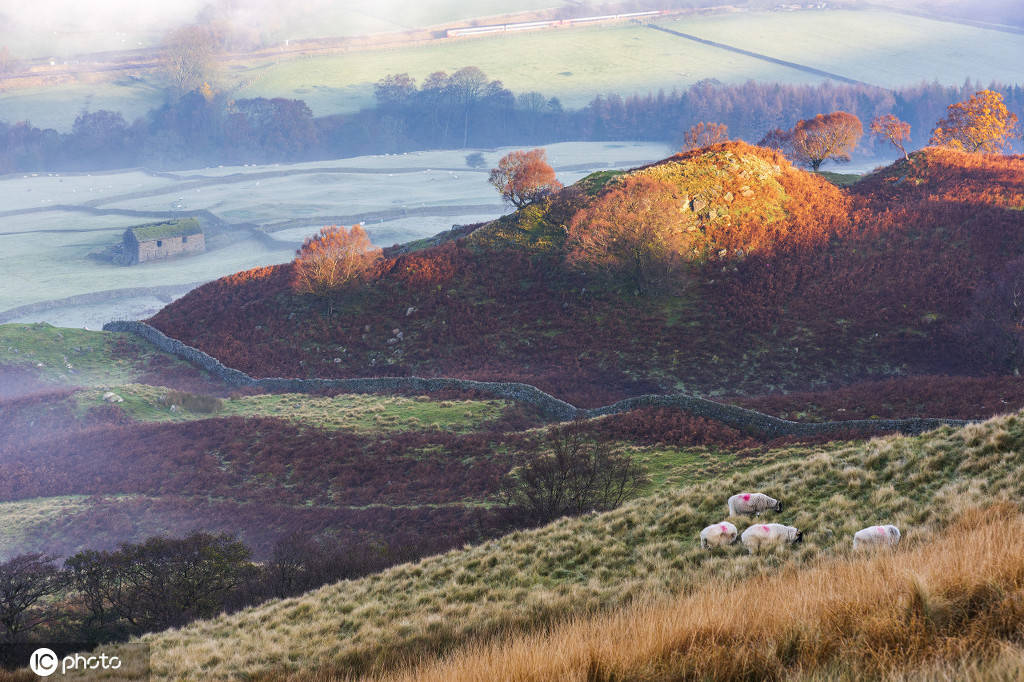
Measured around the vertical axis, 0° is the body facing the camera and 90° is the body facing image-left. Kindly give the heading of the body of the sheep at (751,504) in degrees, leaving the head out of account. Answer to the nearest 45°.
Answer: approximately 270°

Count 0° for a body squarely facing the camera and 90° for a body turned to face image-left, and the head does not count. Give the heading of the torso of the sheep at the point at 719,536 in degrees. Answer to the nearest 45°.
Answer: approximately 90°

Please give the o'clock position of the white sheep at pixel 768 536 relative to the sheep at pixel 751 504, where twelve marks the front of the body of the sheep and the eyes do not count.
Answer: The white sheep is roughly at 3 o'clock from the sheep.

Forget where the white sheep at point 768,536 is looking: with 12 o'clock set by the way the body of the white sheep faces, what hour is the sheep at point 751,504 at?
The sheep is roughly at 9 o'clock from the white sheep.

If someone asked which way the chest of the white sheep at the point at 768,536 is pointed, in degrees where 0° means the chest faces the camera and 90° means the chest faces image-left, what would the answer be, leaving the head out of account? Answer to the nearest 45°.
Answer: approximately 270°

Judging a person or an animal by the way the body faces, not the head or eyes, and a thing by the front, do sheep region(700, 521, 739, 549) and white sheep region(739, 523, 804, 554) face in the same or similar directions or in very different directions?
very different directions

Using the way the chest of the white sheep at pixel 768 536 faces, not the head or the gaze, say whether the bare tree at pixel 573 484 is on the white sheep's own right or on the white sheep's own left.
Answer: on the white sheep's own left
